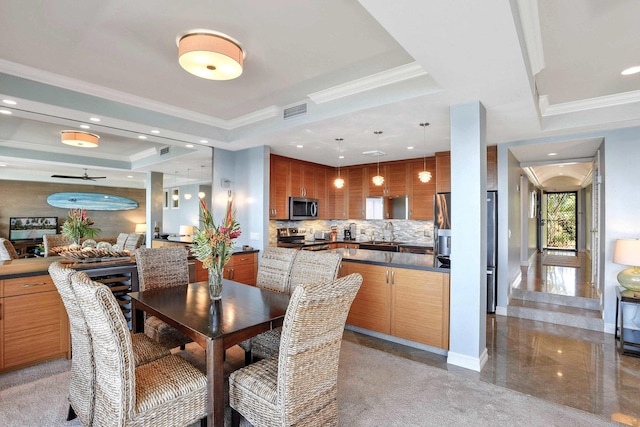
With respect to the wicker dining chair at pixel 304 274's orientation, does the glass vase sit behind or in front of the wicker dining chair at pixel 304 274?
in front

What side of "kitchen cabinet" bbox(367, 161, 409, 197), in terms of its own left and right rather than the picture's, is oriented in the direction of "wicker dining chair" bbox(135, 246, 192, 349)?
front

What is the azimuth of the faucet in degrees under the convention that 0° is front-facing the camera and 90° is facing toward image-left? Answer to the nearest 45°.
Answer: approximately 45°

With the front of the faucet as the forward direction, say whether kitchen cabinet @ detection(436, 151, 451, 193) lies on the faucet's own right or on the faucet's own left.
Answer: on the faucet's own left

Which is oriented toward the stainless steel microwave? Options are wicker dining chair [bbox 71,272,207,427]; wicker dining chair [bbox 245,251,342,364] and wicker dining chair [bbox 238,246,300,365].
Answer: wicker dining chair [bbox 71,272,207,427]

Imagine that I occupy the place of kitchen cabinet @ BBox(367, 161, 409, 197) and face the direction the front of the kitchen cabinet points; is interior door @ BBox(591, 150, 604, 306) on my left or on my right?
on my left

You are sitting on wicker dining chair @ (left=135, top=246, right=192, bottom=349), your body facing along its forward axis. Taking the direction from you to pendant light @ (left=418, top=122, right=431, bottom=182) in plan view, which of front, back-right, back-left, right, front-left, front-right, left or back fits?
front-left

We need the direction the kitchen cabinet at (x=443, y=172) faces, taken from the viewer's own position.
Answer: facing the viewer and to the left of the viewer
